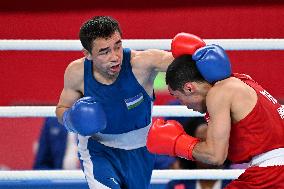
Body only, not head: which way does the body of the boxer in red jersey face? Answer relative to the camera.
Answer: to the viewer's left

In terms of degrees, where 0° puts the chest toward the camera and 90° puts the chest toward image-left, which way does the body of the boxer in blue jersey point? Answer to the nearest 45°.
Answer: approximately 315°

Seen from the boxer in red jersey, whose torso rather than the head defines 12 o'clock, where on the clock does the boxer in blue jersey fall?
The boxer in blue jersey is roughly at 1 o'clock from the boxer in red jersey.

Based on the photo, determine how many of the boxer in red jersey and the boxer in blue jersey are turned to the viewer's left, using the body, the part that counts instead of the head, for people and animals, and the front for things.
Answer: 1

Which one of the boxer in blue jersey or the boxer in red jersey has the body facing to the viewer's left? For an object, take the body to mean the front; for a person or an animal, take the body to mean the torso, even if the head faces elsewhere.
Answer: the boxer in red jersey
